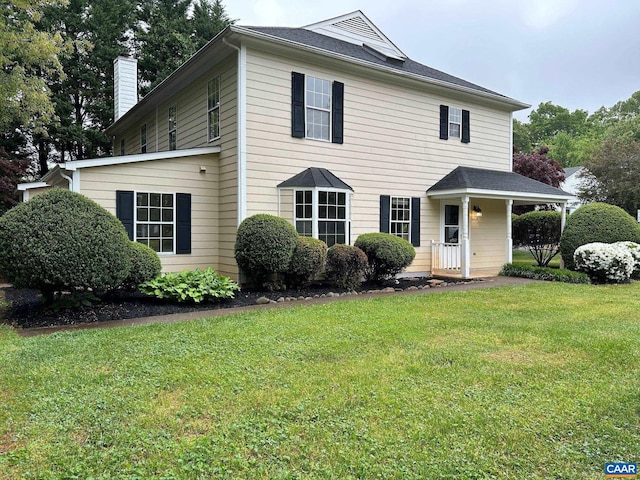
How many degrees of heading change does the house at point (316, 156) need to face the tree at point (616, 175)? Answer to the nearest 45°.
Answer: approximately 90° to its left

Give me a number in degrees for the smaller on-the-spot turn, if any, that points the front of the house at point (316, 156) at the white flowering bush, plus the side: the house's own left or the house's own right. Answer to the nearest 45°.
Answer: approximately 45° to the house's own left

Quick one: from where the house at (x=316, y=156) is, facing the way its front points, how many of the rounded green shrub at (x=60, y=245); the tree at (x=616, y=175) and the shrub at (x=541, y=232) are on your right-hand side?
1

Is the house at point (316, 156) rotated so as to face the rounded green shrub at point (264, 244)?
no

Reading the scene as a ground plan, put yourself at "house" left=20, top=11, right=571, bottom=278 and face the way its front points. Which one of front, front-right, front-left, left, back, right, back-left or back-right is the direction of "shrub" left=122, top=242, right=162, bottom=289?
right

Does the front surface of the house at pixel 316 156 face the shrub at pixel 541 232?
no

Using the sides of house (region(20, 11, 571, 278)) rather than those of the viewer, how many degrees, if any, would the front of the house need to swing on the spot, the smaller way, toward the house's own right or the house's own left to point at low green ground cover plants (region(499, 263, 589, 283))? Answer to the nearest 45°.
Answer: approximately 45° to the house's own left

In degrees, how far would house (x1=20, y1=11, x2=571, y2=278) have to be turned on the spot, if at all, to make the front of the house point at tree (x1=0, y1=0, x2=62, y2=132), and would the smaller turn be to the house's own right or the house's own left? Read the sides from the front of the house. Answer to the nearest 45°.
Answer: approximately 135° to the house's own right

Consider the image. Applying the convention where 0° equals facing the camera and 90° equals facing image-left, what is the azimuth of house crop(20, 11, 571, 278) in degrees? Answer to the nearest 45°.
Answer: approximately 315°

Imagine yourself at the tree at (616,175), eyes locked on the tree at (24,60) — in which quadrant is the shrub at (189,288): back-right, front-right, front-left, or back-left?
front-left

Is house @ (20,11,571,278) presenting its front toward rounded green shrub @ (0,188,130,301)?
no

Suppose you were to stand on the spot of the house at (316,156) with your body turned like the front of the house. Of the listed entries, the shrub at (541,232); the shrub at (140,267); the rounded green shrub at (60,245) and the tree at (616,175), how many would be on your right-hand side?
2
